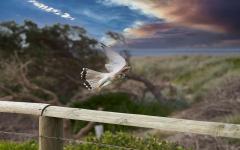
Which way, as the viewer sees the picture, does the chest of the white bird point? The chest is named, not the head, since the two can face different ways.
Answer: to the viewer's right

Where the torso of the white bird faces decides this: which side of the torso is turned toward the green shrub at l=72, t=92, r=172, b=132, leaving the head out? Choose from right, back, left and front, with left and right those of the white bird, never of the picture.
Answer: left
